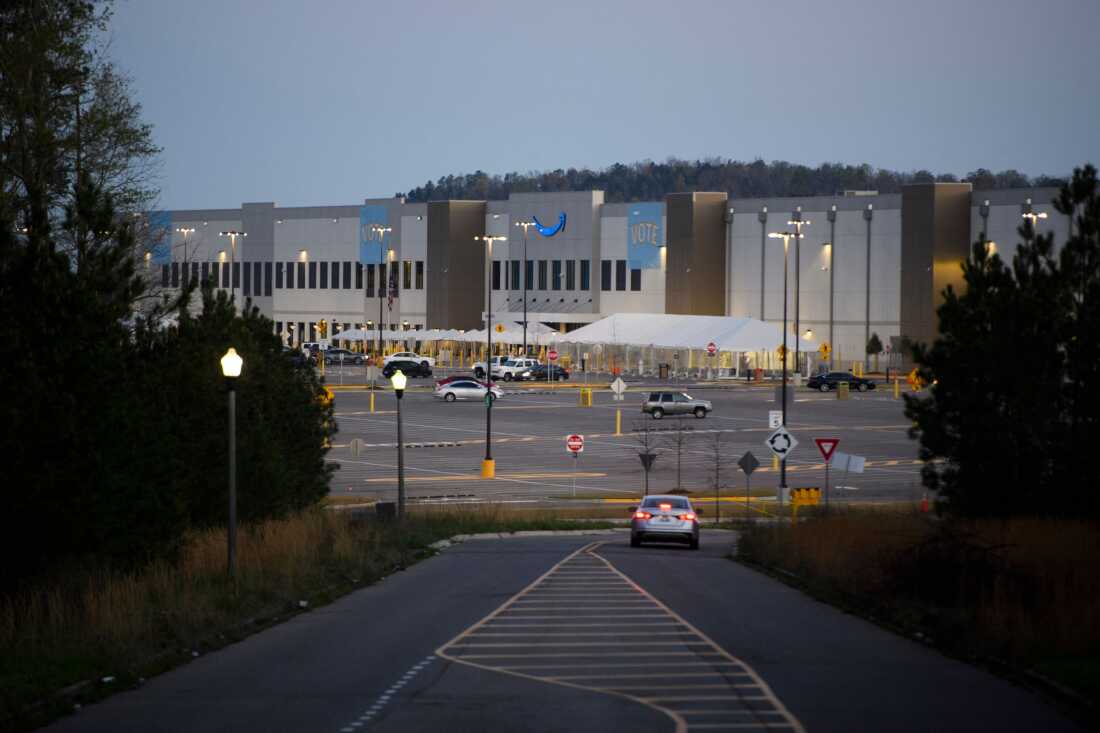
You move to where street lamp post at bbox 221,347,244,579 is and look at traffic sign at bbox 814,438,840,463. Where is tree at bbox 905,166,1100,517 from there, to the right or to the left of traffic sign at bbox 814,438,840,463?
right

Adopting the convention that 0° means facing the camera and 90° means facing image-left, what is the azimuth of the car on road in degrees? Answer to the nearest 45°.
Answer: approximately 180°

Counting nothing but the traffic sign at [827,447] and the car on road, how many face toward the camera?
1

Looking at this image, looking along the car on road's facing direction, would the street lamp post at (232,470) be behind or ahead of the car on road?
behind

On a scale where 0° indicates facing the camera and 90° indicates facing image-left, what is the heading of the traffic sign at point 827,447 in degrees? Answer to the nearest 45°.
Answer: approximately 0°

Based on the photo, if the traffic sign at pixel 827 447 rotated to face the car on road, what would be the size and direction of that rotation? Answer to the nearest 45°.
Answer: approximately 45° to its right

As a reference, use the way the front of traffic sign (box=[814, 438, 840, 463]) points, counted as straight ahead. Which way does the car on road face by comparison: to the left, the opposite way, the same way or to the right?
the opposite way

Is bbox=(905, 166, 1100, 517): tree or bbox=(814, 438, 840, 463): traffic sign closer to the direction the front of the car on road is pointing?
the traffic sign
